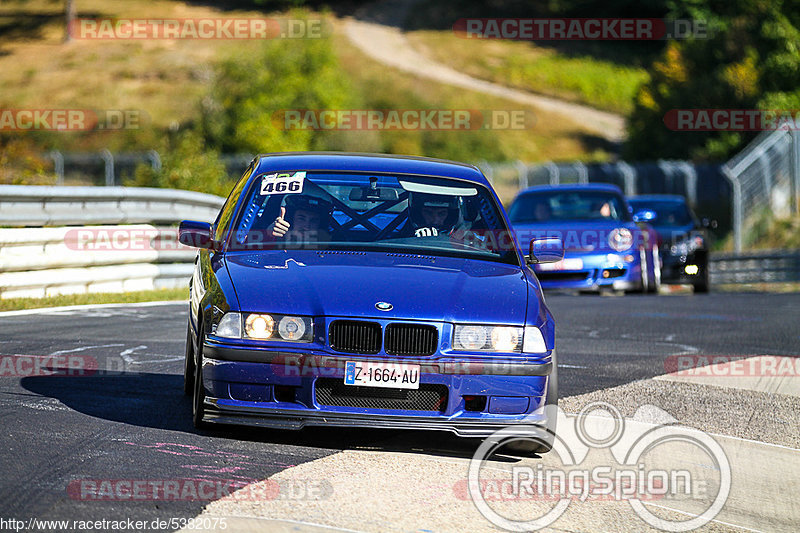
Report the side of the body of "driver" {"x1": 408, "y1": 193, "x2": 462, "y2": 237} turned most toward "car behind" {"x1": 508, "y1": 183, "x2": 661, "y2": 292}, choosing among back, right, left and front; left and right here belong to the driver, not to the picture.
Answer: back

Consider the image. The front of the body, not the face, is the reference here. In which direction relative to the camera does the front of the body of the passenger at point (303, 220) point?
toward the camera

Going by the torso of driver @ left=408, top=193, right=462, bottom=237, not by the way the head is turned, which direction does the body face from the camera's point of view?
toward the camera

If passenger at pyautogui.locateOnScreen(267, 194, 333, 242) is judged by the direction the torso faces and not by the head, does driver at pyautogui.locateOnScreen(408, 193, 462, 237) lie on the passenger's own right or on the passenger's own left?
on the passenger's own left

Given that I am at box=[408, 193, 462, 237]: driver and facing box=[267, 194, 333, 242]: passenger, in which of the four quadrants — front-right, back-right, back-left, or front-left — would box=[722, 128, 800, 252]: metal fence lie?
back-right

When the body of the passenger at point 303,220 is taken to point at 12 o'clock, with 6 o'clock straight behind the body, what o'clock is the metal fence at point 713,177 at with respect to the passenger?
The metal fence is roughly at 7 o'clock from the passenger.

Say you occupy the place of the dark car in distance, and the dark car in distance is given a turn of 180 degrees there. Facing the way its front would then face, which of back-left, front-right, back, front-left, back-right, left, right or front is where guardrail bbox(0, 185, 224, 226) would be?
back-left

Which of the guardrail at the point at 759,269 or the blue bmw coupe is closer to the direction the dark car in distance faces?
the blue bmw coupe
